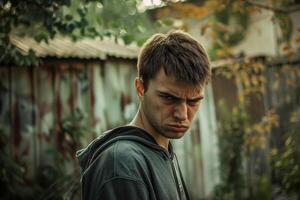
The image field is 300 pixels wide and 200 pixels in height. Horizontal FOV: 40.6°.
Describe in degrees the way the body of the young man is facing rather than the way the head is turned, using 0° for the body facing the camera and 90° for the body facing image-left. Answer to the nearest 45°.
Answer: approximately 315°
